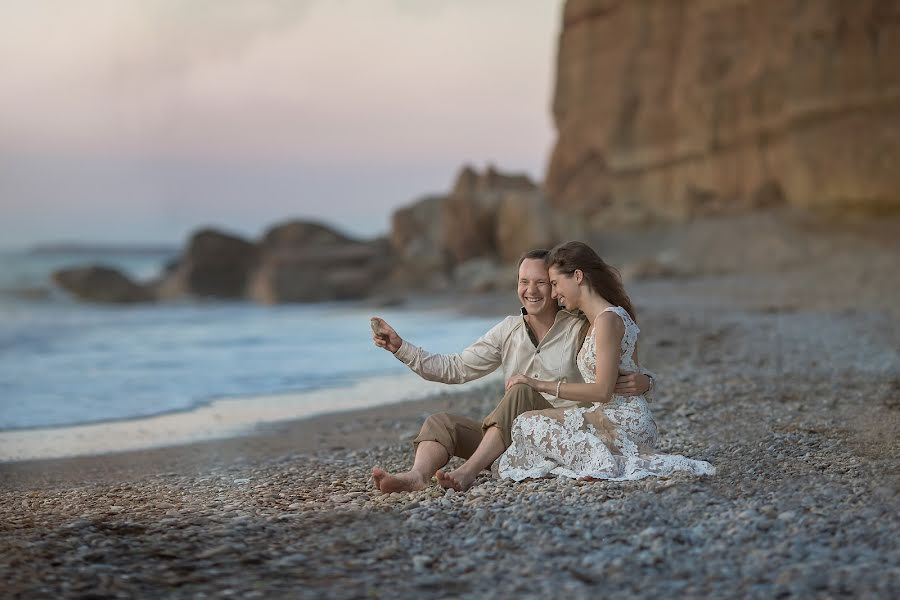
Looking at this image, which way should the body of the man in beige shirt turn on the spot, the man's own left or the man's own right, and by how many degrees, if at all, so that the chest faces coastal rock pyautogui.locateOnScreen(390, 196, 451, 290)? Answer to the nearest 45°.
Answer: approximately 135° to the man's own right

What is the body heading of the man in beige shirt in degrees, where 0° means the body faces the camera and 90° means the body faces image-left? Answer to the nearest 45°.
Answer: approximately 45°

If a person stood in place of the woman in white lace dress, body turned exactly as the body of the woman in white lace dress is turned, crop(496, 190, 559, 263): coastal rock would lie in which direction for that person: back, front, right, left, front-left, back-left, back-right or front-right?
right

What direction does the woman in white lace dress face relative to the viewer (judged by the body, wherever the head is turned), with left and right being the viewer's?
facing to the left of the viewer

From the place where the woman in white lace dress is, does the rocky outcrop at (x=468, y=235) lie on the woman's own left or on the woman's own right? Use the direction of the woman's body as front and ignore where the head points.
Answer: on the woman's own right

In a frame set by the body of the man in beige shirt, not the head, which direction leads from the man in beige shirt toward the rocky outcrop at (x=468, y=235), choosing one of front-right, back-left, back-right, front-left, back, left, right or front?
back-right

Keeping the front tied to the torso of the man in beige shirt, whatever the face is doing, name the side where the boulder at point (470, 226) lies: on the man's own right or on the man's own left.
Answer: on the man's own right
